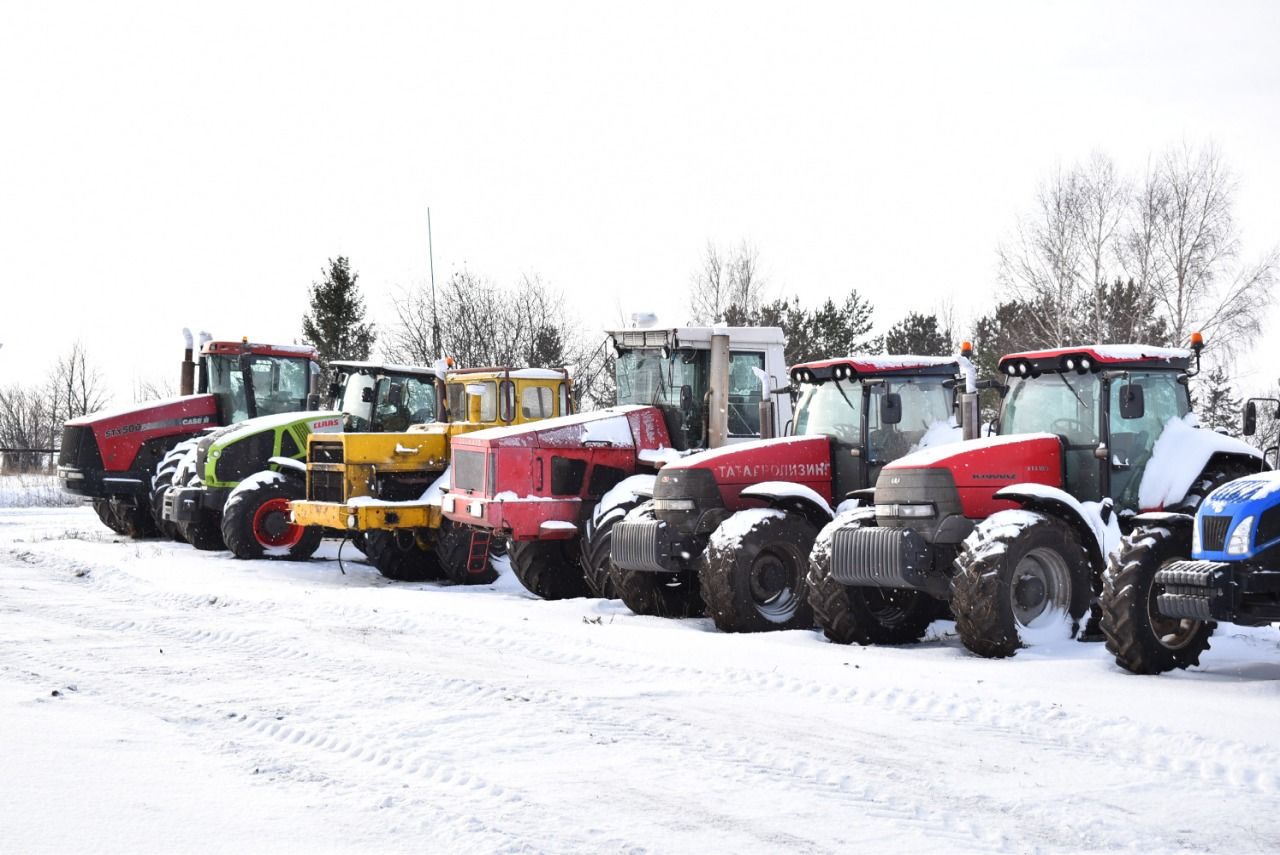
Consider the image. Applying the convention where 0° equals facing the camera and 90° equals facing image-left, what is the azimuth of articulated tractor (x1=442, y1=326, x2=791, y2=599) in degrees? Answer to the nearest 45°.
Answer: approximately 45°

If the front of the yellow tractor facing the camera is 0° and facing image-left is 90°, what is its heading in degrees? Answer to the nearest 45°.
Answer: approximately 45°

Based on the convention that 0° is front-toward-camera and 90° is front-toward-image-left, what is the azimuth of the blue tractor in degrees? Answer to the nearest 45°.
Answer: approximately 45°

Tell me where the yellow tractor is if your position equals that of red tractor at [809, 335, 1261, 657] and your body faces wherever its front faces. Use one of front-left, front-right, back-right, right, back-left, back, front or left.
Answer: right

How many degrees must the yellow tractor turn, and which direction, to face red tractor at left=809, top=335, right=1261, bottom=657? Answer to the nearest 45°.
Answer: approximately 90° to its left

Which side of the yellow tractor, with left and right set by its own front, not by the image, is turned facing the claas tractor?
right

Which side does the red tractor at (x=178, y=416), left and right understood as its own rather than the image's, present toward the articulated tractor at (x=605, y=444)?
left

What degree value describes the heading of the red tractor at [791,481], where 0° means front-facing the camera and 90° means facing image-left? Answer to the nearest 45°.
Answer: approximately 45°

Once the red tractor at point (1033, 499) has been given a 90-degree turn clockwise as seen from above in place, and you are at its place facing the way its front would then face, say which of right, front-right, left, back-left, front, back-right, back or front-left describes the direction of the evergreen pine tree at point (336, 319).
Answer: front

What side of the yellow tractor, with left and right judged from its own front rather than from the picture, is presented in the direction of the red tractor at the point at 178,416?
right

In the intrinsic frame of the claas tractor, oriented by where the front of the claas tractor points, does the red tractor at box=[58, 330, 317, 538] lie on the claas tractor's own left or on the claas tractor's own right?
on the claas tractor's own right

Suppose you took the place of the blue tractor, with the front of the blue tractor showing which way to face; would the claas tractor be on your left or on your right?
on your right

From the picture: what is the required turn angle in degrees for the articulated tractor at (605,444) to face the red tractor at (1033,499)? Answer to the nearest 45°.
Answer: approximately 90° to its left

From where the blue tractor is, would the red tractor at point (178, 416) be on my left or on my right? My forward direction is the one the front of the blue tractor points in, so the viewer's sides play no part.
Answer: on my right
